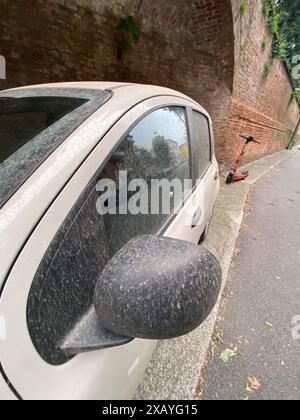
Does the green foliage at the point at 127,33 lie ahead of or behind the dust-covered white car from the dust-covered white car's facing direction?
behind

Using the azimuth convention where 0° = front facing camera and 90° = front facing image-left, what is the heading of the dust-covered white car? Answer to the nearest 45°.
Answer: approximately 45°

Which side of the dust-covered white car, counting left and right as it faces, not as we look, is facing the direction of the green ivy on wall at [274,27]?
back

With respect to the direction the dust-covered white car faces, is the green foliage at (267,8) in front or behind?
behind
